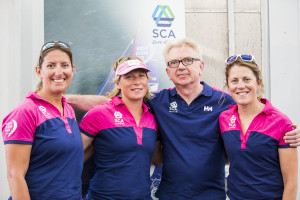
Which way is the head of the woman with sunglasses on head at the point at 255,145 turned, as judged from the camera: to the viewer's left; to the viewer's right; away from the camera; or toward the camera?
toward the camera

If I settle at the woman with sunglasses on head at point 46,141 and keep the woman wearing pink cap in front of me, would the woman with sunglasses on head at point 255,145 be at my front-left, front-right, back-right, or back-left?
front-right

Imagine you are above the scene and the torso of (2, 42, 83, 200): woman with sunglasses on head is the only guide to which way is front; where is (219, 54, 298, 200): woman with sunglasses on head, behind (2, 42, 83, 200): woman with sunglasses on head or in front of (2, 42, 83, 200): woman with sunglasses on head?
in front

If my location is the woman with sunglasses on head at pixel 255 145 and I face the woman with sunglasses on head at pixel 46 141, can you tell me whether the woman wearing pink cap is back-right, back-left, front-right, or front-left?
front-right

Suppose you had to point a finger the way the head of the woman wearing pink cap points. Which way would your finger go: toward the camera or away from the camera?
toward the camera

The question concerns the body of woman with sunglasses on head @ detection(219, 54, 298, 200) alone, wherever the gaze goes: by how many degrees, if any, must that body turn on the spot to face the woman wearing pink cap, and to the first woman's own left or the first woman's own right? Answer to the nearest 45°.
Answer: approximately 45° to the first woman's own right

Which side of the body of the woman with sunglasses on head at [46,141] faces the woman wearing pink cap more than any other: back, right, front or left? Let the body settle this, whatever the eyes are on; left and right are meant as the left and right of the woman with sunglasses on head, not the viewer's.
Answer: left

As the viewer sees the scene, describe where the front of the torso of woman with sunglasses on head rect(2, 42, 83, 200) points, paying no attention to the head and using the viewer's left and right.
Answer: facing the viewer and to the right of the viewer

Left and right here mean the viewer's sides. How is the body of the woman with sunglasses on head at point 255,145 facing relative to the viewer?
facing the viewer and to the left of the viewer

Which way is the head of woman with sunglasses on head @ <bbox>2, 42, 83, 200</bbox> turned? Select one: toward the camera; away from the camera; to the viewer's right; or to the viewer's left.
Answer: toward the camera

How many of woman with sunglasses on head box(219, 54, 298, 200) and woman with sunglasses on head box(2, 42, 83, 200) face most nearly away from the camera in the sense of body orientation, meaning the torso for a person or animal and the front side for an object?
0
